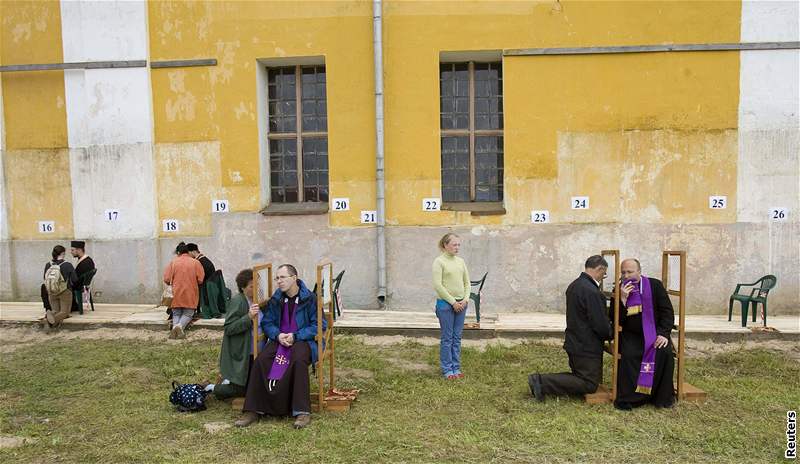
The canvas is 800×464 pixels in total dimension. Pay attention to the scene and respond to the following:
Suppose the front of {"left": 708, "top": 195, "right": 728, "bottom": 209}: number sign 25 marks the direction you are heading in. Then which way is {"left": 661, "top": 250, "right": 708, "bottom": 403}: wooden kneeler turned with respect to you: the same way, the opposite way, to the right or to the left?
to the left

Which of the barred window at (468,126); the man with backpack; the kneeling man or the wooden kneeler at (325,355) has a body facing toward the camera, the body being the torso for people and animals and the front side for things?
the barred window

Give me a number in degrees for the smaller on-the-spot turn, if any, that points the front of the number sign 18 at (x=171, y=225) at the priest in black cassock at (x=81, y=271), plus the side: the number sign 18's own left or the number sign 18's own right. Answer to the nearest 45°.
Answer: approximately 90° to the number sign 18's own right

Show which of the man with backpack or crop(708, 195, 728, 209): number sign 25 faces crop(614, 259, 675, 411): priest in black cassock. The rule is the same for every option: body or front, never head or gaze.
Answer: the number sign 25

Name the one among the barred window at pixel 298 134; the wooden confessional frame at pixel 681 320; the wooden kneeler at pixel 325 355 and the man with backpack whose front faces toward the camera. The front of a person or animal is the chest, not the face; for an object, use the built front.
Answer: the barred window

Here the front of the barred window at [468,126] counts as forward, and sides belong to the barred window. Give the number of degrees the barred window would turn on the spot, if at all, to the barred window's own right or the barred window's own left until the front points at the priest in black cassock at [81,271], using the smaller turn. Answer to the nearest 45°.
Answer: approximately 90° to the barred window's own right

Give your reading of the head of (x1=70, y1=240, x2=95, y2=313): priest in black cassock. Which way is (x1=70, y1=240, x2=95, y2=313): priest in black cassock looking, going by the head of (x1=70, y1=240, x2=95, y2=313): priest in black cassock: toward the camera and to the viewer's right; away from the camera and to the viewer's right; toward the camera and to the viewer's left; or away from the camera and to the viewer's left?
toward the camera and to the viewer's left

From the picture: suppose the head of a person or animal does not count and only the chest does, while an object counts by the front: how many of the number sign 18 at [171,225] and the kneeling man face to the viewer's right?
1

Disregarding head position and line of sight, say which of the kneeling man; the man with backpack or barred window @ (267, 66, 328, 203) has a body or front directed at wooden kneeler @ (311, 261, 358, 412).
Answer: the barred window

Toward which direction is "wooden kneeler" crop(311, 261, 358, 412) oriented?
to the viewer's right

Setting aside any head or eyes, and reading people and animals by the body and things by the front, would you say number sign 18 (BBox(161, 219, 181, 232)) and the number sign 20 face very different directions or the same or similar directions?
same or similar directions

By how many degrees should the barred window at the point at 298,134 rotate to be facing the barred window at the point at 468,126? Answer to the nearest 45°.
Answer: approximately 90° to its left

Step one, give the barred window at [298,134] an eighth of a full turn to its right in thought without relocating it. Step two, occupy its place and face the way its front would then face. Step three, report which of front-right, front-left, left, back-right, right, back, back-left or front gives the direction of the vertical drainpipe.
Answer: left

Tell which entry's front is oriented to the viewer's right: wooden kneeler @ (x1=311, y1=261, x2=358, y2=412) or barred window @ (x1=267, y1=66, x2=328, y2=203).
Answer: the wooden kneeler

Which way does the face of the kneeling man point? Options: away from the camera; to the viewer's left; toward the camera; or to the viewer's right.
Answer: to the viewer's right

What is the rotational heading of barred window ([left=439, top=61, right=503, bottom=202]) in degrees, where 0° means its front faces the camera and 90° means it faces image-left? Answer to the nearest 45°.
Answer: approximately 0°

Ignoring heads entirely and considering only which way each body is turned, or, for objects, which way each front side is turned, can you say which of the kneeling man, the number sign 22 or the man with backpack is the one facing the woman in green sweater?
the number sign 22

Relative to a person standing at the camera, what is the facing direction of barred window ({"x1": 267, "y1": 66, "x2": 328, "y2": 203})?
facing the viewer

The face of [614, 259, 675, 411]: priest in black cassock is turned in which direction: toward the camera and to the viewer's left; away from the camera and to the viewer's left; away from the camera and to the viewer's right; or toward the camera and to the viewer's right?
toward the camera and to the viewer's left
